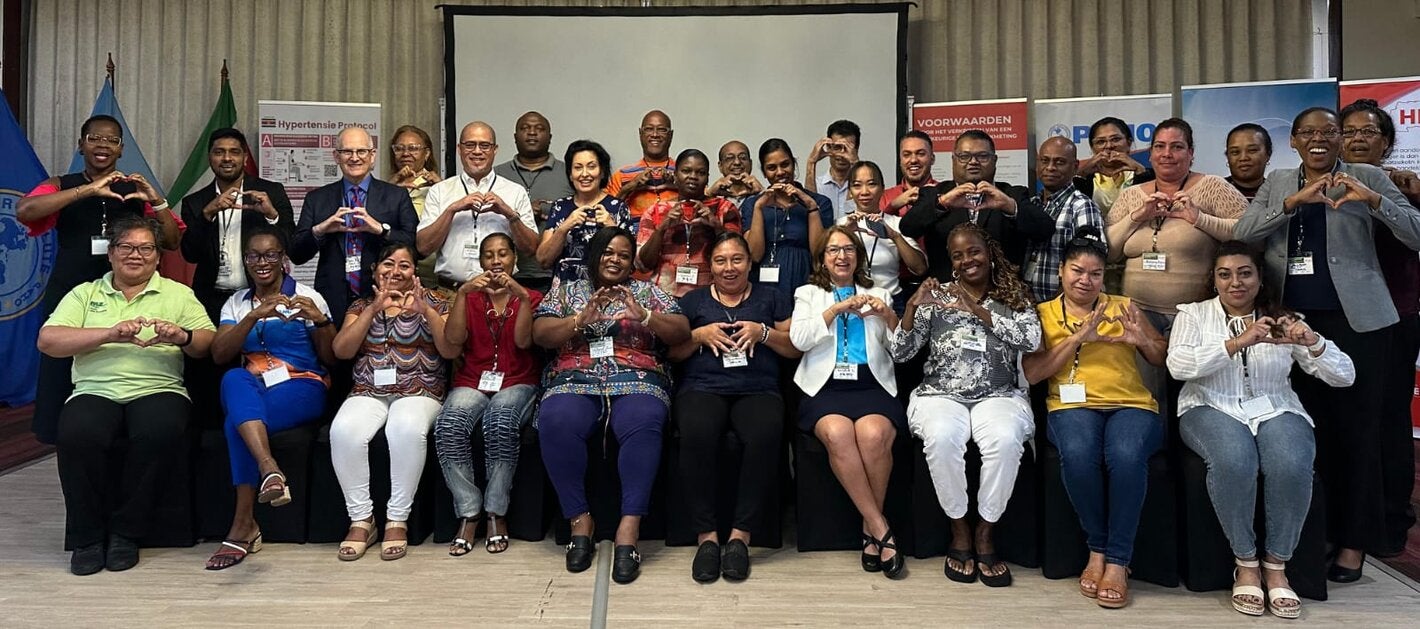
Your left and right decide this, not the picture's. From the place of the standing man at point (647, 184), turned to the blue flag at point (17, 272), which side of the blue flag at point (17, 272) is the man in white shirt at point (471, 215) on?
left

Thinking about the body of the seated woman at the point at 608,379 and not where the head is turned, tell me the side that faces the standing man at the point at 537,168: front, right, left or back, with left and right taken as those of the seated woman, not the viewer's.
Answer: back

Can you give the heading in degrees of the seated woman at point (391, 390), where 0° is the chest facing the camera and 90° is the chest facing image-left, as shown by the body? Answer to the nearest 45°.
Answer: approximately 0°

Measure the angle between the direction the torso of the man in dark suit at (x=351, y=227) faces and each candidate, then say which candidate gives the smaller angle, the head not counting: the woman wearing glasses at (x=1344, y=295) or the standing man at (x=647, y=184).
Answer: the woman wearing glasses

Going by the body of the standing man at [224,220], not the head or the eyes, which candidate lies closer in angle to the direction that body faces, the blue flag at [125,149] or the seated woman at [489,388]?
the seated woman

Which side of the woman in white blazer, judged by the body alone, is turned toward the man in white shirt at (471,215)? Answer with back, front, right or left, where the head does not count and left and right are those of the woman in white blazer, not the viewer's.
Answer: right

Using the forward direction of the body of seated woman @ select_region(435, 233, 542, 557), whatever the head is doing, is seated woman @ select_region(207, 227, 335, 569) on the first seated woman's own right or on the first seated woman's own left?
on the first seated woman's own right
